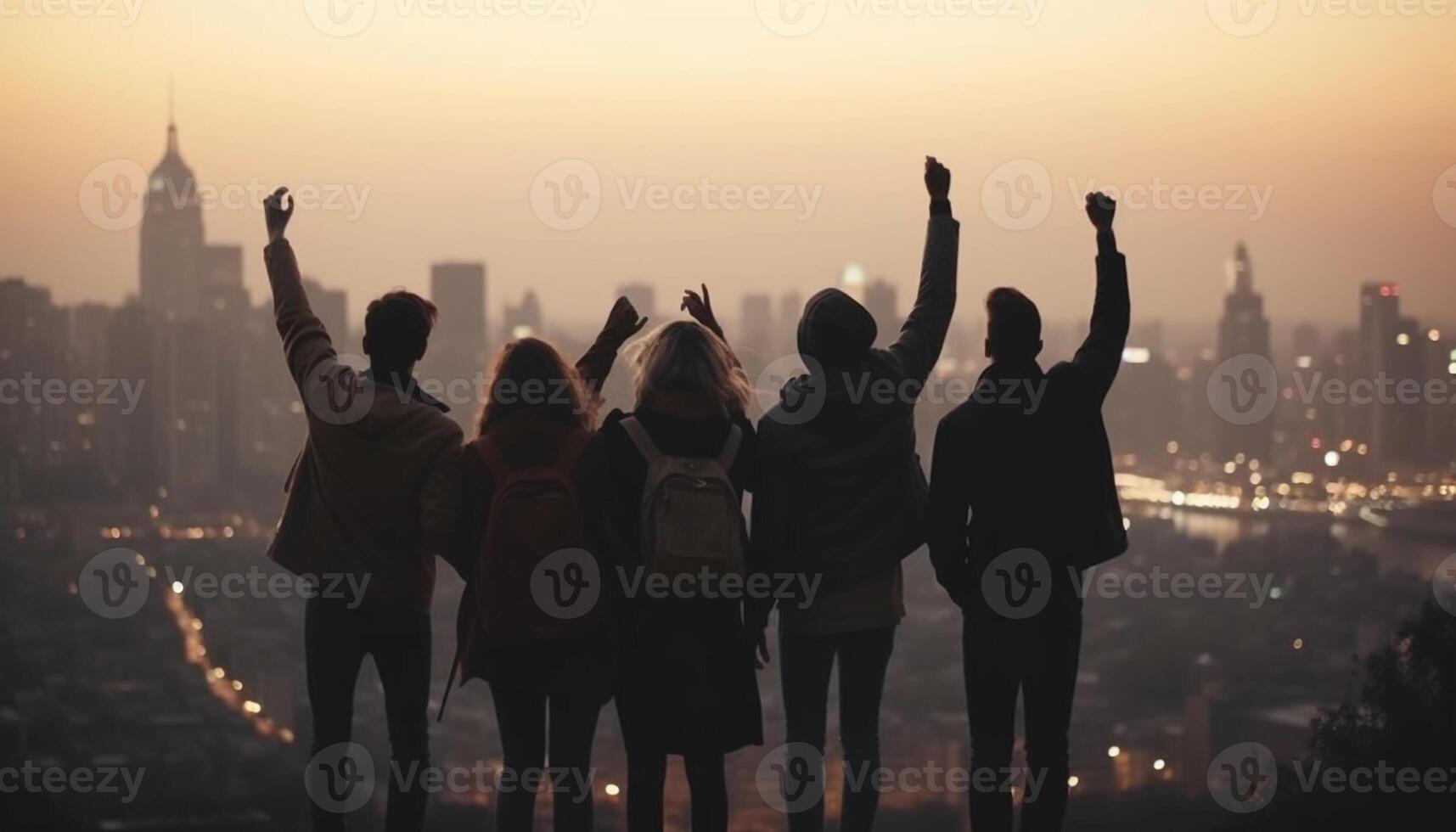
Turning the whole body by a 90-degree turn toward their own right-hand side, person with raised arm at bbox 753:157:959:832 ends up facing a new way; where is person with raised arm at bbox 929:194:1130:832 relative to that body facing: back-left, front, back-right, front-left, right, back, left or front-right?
front

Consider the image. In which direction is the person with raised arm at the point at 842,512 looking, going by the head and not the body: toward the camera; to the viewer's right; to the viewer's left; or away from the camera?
away from the camera

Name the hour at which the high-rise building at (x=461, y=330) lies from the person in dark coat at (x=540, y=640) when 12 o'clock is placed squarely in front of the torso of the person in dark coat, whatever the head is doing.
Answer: The high-rise building is roughly at 12 o'clock from the person in dark coat.

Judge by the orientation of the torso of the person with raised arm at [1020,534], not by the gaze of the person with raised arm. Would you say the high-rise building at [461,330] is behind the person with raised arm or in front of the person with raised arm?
in front

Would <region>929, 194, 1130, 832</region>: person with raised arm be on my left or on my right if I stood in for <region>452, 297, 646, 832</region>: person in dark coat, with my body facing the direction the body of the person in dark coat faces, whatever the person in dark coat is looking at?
on my right

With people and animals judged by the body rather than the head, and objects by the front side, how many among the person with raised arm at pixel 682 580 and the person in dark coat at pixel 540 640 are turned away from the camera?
2

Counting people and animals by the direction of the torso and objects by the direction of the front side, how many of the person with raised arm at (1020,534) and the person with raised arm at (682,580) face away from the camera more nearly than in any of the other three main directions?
2

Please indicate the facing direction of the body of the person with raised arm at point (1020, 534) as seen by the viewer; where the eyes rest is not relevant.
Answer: away from the camera

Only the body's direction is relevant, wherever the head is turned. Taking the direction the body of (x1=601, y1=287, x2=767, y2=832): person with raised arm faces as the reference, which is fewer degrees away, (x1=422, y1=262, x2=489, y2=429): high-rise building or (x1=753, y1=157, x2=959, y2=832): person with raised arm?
the high-rise building

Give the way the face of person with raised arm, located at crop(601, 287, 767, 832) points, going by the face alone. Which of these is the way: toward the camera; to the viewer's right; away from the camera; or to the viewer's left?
away from the camera

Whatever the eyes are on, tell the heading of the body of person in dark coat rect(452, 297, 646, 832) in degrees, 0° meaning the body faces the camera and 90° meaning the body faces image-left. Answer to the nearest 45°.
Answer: approximately 180°

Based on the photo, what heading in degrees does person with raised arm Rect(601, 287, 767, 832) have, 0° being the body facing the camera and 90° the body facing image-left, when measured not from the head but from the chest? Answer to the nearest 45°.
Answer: approximately 180°

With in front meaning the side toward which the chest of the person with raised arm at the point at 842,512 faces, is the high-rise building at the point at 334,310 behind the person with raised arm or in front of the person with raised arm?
in front

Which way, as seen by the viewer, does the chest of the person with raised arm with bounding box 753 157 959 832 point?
away from the camera

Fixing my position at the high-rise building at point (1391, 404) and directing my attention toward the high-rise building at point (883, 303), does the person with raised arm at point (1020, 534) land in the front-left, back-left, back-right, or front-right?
front-left
